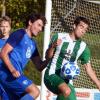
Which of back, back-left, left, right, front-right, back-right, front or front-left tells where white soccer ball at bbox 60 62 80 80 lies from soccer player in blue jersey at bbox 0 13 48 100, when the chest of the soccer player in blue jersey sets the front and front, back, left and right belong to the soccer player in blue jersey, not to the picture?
front-left

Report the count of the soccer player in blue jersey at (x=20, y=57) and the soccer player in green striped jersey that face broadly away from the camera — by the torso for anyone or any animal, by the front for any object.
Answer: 0

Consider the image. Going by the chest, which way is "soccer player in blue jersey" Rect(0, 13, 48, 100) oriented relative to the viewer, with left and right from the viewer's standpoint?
facing the viewer and to the right of the viewer
